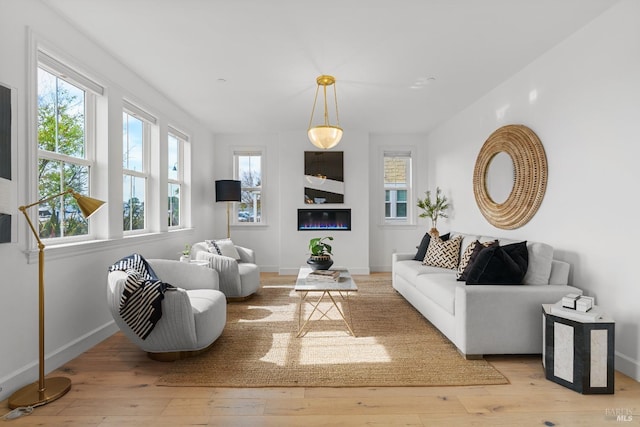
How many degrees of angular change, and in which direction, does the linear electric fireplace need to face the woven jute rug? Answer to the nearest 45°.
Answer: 0° — it already faces it

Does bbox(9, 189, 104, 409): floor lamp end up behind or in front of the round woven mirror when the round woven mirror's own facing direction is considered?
in front

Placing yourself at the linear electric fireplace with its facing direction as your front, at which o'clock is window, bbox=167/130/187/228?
The window is roughly at 2 o'clock from the linear electric fireplace.

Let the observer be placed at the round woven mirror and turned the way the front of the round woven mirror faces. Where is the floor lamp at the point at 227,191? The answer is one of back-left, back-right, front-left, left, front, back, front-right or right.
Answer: front-right

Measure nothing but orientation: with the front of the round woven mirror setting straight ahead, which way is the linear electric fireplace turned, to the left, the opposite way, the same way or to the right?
to the left

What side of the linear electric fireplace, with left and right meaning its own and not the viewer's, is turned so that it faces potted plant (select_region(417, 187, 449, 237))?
left

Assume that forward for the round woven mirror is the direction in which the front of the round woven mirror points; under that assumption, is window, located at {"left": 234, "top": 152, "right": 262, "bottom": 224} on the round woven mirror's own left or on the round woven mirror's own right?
on the round woven mirror's own right

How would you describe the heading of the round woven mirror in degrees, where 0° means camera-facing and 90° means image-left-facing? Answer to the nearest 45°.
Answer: approximately 45°

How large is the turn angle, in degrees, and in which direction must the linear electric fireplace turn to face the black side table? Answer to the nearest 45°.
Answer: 0° — it already faces it

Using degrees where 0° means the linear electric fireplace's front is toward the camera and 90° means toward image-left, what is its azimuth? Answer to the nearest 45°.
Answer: approximately 0°

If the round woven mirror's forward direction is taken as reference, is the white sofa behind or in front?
in front

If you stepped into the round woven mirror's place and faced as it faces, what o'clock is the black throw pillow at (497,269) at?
The black throw pillow is roughly at 11 o'clock from the round woven mirror.

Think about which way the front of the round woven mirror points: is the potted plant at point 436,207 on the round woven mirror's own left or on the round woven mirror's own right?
on the round woven mirror's own right

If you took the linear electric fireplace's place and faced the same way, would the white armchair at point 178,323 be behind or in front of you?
in front
